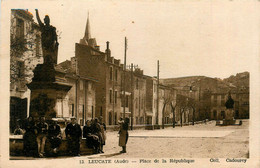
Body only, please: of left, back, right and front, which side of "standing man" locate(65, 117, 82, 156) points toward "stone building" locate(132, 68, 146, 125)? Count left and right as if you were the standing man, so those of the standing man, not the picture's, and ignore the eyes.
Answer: back

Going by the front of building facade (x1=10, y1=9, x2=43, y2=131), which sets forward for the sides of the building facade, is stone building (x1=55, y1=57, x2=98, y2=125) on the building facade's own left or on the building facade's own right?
on the building facade's own left

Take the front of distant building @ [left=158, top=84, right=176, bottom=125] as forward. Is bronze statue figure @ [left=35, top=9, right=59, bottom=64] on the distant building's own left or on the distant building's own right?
on the distant building's own right

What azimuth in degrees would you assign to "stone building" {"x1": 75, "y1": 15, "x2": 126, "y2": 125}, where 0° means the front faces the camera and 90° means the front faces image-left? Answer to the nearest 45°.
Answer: approximately 315°

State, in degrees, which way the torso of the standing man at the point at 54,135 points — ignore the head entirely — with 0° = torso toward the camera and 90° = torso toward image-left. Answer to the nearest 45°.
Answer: approximately 0°

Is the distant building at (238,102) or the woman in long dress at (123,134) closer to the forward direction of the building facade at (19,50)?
the woman in long dress

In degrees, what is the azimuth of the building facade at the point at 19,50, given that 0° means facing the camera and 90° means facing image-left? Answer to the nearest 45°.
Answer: approximately 315°

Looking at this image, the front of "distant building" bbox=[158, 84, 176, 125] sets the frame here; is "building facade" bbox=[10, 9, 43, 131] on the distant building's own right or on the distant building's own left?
on the distant building's own right
